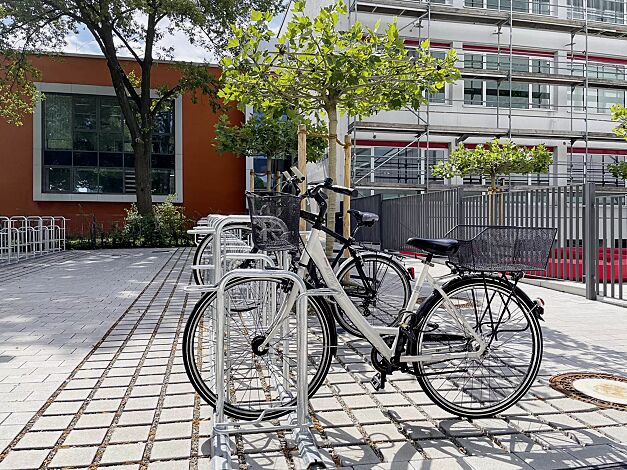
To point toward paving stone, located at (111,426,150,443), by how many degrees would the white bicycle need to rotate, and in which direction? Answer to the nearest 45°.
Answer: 0° — it already faces it

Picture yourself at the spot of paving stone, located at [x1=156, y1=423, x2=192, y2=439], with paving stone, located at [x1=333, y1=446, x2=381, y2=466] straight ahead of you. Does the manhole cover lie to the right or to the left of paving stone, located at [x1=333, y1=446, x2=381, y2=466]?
left

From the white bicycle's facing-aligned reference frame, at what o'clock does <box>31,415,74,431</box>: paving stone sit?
The paving stone is roughly at 12 o'clock from the white bicycle.

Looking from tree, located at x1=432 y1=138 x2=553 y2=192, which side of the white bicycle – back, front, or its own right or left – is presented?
right

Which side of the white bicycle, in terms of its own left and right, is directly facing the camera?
left

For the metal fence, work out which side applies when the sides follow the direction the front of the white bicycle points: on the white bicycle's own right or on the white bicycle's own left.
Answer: on the white bicycle's own right

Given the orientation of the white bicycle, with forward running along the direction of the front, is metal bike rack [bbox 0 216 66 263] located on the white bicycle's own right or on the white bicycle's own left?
on the white bicycle's own right

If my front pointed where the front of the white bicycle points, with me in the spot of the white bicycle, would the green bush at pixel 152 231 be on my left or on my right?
on my right
